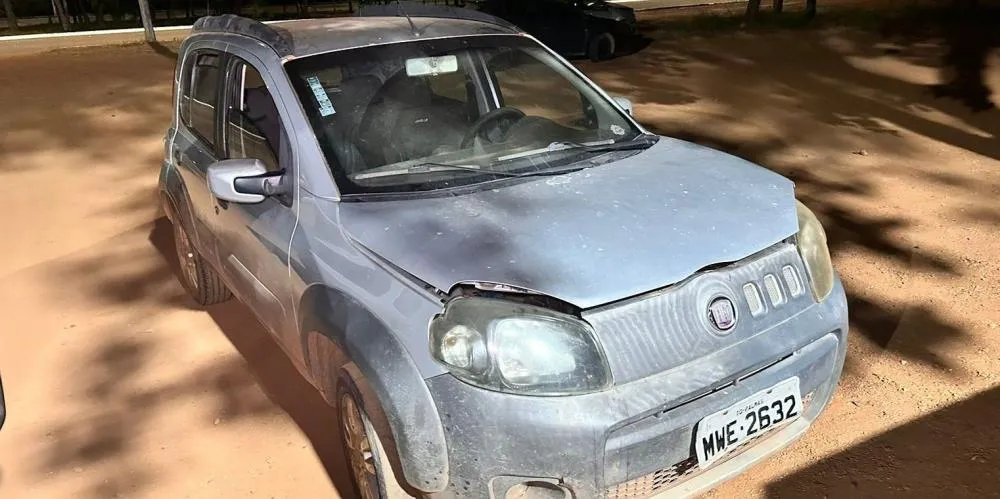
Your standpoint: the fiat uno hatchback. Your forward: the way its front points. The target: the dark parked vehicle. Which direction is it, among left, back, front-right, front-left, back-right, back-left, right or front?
back-left

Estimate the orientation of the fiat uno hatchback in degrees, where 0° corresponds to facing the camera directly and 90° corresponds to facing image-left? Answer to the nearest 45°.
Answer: approximately 315°
